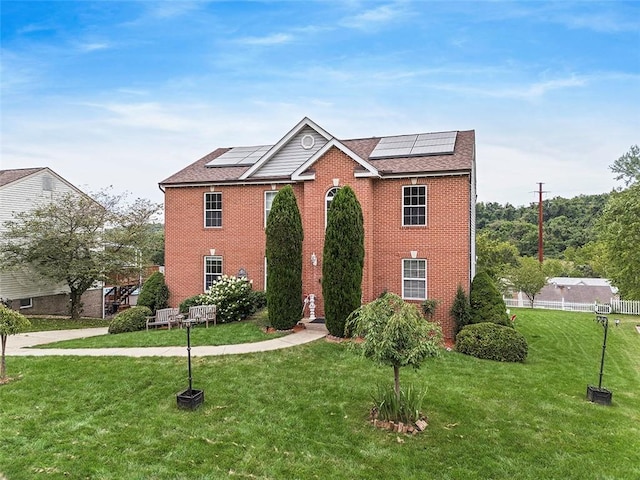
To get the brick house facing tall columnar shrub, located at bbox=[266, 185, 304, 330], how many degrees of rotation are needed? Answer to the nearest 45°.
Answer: approximately 45° to its right

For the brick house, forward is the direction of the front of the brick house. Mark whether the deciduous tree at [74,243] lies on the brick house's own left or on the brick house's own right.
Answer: on the brick house's own right

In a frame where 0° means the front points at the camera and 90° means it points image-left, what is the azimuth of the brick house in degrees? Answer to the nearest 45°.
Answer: approximately 0°

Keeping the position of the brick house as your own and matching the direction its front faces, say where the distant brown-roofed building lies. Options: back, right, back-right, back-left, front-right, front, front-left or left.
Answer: back-left

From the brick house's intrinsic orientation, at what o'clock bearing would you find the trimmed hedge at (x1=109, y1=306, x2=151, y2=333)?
The trimmed hedge is roughly at 3 o'clock from the brick house.

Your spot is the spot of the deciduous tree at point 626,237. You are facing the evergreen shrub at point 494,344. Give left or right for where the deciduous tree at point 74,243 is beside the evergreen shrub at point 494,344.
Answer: right

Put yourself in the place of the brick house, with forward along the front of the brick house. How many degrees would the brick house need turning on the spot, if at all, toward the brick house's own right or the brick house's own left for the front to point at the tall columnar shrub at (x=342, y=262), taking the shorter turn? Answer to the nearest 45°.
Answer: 0° — it already faces it

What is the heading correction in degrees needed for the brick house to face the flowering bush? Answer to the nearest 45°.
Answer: approximately 90° to its right

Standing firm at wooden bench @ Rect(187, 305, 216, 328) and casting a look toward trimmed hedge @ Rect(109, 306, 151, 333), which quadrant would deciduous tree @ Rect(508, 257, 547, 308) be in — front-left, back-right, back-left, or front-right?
back-right

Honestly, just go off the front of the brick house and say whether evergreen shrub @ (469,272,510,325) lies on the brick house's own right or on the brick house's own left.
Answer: on the brick house's own left
